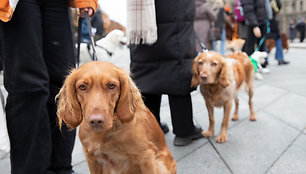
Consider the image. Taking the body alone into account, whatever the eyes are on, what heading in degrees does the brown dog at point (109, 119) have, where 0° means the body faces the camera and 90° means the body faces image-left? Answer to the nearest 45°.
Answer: approximately 45°

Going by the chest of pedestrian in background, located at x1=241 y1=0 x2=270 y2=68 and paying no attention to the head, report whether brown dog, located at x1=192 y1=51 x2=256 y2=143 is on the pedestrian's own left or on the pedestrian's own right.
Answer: on the pedestrian's own right

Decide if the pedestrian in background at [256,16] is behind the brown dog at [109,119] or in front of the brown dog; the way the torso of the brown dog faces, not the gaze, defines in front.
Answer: behind

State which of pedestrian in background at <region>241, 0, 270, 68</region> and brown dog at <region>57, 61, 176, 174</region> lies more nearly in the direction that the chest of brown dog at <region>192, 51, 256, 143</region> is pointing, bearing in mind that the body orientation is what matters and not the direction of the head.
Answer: the brown dog

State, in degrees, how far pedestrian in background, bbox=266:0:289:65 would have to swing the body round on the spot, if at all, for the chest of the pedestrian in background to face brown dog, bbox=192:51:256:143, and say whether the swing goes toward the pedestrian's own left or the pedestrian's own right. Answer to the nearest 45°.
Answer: approximately 90° to the pedestrian's own right

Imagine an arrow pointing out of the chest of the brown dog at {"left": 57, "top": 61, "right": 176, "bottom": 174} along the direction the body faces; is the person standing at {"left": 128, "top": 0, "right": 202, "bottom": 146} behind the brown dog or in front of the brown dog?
behind

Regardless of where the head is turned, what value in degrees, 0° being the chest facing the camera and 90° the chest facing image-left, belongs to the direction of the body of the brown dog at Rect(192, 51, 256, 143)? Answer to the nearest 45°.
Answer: approximately 45°

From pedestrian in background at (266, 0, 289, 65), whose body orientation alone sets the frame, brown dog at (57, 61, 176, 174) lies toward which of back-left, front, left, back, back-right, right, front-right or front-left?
right
